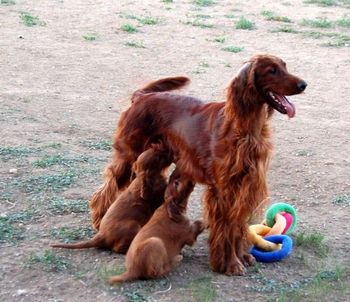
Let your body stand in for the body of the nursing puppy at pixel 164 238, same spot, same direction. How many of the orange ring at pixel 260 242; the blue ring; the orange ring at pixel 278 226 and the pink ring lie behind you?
0

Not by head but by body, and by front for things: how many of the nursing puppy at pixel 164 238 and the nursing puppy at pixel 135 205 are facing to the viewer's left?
0

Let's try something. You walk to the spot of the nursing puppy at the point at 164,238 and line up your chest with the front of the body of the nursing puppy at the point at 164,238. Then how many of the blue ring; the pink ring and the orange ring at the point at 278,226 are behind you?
0

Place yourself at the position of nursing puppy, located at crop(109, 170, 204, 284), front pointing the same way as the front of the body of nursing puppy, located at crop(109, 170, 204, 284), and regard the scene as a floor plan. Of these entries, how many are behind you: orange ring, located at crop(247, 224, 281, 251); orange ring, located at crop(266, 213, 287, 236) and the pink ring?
0

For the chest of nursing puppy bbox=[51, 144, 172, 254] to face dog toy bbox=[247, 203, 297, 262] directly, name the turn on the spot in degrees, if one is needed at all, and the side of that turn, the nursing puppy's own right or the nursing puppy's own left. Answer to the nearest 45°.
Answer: approximately 45° to the nursing puppy's own right

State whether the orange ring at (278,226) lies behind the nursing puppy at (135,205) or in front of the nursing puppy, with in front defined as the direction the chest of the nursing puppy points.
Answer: in front

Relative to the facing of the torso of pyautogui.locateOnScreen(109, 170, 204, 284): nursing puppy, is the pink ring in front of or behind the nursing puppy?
in front

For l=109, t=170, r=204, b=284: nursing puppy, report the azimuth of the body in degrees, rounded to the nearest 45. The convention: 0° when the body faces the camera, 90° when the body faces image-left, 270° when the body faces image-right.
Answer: approximately 270°

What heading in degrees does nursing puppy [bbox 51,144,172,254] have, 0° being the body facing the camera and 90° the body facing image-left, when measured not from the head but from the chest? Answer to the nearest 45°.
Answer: approximately 225°

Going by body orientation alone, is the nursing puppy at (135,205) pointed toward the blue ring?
no

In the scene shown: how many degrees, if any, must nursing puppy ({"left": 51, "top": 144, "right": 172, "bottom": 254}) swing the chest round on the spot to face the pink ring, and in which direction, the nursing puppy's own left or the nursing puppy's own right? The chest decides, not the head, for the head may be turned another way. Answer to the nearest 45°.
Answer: approximately 45° to the nursing puppy's own right
